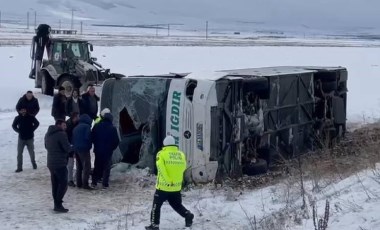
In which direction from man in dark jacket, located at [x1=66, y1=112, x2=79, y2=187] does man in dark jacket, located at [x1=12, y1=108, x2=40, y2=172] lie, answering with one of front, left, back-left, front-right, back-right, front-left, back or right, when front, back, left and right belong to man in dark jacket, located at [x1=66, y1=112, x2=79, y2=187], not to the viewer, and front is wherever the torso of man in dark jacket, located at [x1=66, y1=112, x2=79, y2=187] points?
back-left

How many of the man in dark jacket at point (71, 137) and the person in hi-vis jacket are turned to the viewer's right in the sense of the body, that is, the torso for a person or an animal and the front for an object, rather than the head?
1

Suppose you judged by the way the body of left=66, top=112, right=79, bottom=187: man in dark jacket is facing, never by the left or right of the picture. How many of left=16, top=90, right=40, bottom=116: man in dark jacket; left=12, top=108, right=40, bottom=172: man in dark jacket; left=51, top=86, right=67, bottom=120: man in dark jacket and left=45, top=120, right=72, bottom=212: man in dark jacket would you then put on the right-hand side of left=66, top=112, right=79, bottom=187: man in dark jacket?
1

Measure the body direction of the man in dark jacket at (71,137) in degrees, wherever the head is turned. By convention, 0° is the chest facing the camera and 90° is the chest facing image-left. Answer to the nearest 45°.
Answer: approximately 270°

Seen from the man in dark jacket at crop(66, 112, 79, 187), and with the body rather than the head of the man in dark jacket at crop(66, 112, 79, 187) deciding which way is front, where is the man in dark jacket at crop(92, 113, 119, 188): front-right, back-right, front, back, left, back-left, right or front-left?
front-right

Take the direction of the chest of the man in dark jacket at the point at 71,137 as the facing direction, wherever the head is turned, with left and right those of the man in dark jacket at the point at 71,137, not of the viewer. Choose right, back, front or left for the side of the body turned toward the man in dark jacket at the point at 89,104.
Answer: left

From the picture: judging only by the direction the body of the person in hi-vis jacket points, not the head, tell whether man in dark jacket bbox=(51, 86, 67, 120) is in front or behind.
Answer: in front

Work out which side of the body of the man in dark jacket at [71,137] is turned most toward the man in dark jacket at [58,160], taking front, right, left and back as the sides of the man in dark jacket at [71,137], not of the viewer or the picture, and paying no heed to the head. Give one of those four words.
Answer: right

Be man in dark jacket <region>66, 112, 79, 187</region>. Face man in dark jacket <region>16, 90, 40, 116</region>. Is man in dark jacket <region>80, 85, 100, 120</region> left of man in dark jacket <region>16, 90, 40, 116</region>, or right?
right

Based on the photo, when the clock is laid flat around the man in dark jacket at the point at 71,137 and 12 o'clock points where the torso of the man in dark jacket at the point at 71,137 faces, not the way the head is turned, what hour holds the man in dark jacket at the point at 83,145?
the man in dark jacket at the point at 83,145 is roughly at 2 o'clock from the man in dark jacket at the point at 71,137.

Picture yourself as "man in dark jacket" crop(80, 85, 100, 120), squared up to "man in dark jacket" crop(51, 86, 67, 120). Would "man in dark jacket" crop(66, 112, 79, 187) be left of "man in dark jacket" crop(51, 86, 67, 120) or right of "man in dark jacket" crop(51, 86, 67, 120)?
left

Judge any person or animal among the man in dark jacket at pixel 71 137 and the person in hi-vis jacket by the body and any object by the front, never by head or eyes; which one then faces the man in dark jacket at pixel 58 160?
the person in hi-vis jacket
